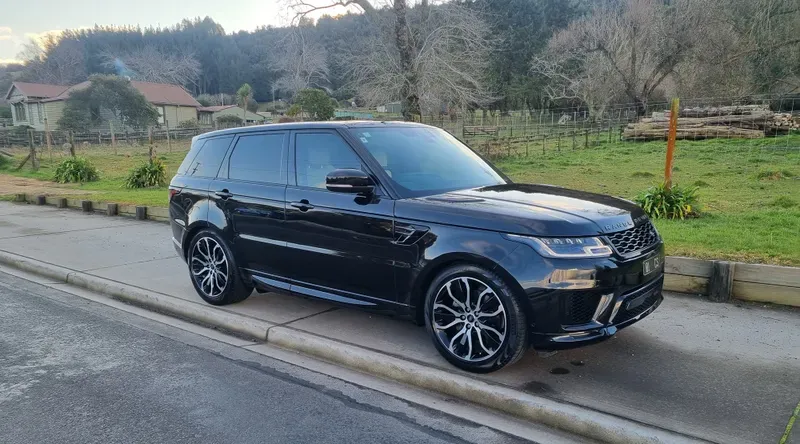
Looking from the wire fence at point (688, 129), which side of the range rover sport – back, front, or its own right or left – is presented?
left

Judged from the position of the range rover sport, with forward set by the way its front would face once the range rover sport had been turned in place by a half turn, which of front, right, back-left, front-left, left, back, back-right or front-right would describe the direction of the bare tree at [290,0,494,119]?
front-right

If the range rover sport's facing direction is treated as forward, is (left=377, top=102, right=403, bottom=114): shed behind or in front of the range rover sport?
behind

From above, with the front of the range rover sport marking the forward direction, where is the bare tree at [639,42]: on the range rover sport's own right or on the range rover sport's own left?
on the range rover sport's own left

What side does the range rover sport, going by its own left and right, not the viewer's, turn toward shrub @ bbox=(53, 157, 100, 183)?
back

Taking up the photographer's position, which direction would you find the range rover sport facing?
facing the viewer and to the right of the viewer

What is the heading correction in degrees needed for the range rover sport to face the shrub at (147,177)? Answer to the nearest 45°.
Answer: approximately 180°

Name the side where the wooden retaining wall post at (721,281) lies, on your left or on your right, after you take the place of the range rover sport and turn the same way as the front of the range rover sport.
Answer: on your left

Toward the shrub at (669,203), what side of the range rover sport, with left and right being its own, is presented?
left

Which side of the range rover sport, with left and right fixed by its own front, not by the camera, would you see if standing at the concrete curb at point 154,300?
back
